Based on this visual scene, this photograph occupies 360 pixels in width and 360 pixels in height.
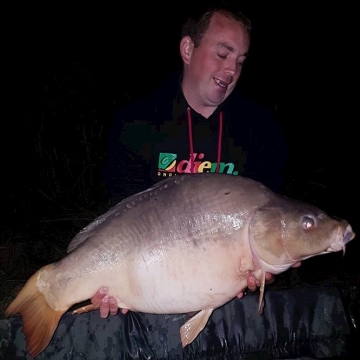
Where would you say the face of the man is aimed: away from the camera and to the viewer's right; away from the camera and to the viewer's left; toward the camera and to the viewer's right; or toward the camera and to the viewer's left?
toward the camera and to the viewer's right

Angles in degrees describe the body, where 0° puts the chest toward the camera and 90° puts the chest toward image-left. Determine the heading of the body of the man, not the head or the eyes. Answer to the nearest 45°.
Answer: approximately 0°

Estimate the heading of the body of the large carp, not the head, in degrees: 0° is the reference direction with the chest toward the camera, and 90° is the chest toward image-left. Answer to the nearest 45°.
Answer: approximately 270°
